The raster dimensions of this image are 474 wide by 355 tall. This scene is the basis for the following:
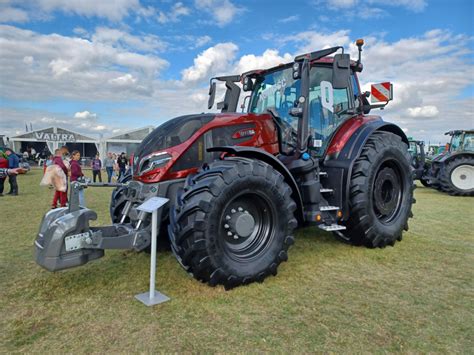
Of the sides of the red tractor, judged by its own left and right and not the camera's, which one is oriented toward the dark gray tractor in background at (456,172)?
back

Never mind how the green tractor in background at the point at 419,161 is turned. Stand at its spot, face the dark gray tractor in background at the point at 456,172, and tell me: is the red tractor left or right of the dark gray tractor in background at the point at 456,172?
right

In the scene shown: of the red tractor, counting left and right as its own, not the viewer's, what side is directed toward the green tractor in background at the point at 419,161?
back

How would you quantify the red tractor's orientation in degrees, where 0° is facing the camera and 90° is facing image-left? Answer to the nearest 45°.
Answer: approximately 45°
